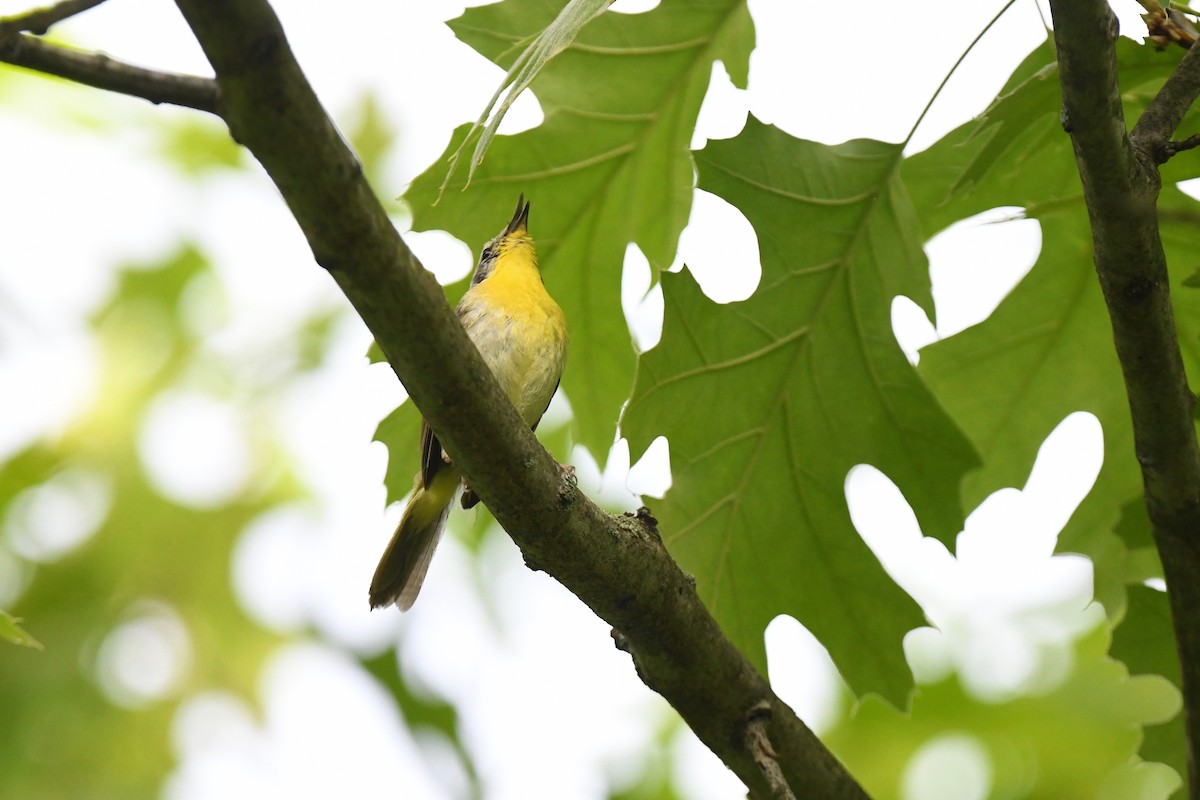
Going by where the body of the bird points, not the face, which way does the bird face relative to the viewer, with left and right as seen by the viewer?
facing the viewer and to the right of the viewer

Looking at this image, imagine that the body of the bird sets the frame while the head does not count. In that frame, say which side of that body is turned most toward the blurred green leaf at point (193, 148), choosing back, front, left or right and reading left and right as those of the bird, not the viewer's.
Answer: back
